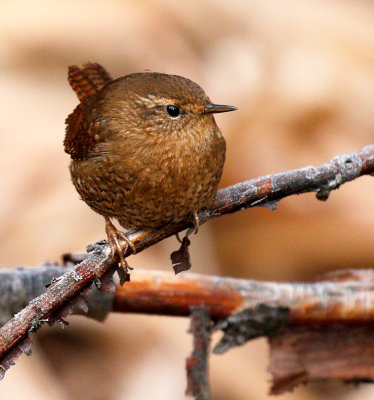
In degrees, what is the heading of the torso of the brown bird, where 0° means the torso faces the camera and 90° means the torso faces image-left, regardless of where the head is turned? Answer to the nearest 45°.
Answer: approximately 315°

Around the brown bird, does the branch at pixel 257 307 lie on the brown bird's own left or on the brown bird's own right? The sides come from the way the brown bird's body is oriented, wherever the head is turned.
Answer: on the brown bird's own left
